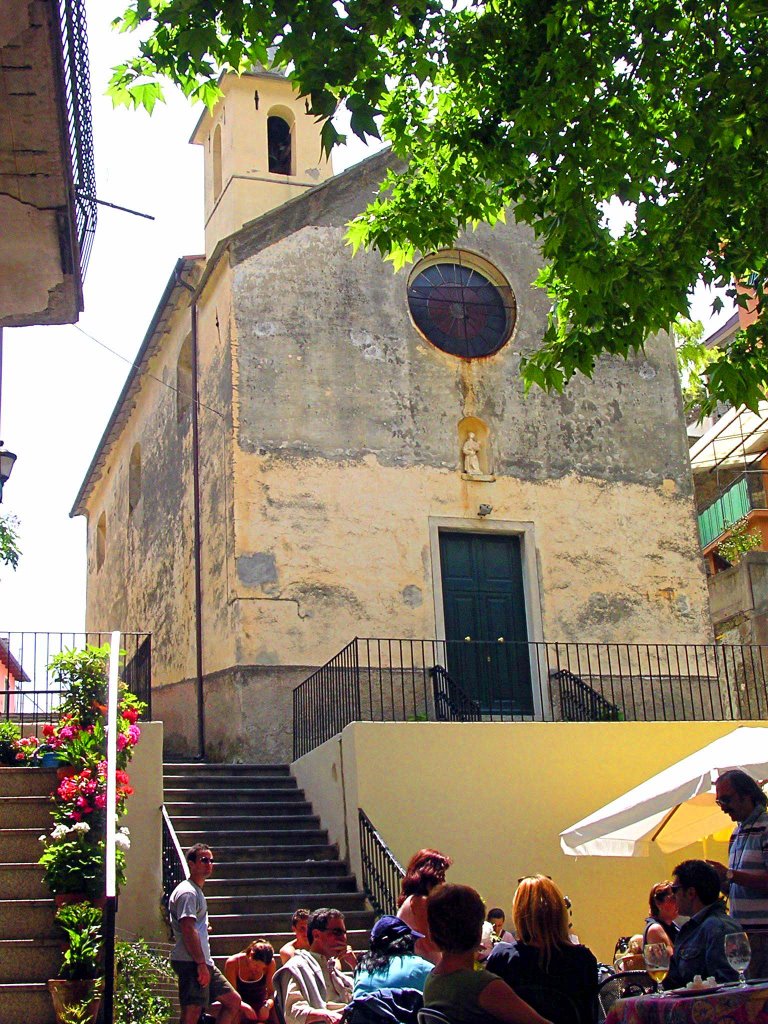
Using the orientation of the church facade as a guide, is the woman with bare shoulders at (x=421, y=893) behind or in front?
in front

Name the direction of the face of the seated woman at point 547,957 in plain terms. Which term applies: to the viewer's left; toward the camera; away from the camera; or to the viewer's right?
away from the camera

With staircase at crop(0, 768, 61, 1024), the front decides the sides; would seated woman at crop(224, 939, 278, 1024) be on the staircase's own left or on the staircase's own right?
on the staircase's own left

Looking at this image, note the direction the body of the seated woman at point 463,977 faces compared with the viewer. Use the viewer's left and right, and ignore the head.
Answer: facing away from the viewer

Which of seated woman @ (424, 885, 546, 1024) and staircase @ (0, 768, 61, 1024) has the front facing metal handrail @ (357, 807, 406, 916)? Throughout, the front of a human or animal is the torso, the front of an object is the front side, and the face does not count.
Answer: the seated woman

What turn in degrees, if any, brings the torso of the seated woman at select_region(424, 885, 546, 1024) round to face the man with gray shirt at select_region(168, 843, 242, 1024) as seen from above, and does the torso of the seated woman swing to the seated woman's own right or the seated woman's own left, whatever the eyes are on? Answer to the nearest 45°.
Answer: approximately 45° to the seated woman's own left

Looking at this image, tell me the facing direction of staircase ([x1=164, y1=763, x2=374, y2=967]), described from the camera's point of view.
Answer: facing the viewer

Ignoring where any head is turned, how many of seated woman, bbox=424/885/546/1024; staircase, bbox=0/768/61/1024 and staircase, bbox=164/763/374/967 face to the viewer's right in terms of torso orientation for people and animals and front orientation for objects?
0

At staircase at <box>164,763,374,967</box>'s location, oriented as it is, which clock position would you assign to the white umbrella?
The white umbrella is roughly at 10 o'clock from the staircase.

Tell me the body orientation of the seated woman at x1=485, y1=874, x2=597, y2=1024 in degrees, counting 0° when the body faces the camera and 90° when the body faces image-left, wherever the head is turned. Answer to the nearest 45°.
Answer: approximately 180°
